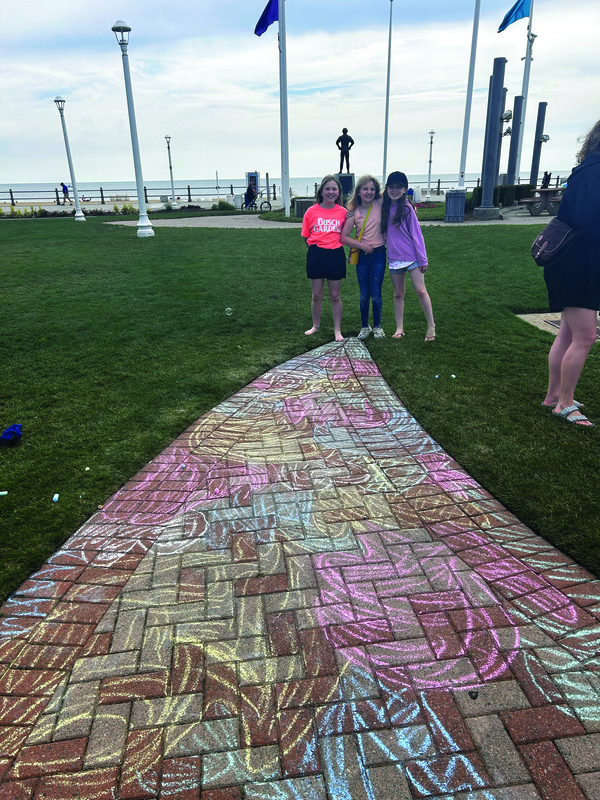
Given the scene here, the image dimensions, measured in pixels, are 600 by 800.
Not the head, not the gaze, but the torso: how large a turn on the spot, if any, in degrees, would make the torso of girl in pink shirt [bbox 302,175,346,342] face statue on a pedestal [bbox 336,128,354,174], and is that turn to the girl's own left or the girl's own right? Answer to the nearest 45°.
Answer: approximately 180°

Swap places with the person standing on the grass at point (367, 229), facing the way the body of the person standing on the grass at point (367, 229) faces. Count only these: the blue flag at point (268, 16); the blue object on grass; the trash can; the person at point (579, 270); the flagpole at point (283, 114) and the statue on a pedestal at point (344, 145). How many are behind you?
4

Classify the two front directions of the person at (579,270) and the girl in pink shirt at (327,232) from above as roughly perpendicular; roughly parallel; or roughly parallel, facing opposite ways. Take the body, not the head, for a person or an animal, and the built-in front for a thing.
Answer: roughly perpendicular

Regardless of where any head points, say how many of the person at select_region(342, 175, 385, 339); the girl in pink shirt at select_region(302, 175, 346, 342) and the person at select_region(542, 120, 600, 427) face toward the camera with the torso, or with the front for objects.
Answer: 2

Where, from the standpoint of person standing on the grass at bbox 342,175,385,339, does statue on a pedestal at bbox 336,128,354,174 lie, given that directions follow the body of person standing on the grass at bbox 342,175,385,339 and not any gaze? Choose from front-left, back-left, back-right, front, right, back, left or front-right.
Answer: back

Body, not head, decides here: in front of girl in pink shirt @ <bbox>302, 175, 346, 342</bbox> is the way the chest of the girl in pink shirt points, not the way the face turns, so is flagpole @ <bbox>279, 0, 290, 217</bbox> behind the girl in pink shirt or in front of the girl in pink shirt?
behind

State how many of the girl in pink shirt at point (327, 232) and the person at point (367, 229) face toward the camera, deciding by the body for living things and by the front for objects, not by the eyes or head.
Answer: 2

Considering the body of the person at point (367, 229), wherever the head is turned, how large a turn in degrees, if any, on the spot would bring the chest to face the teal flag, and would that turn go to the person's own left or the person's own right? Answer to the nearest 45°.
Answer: approximately 180°

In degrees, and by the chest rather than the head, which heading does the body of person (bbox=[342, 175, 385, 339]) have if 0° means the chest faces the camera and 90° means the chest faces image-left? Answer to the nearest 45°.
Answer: approximately 0°
